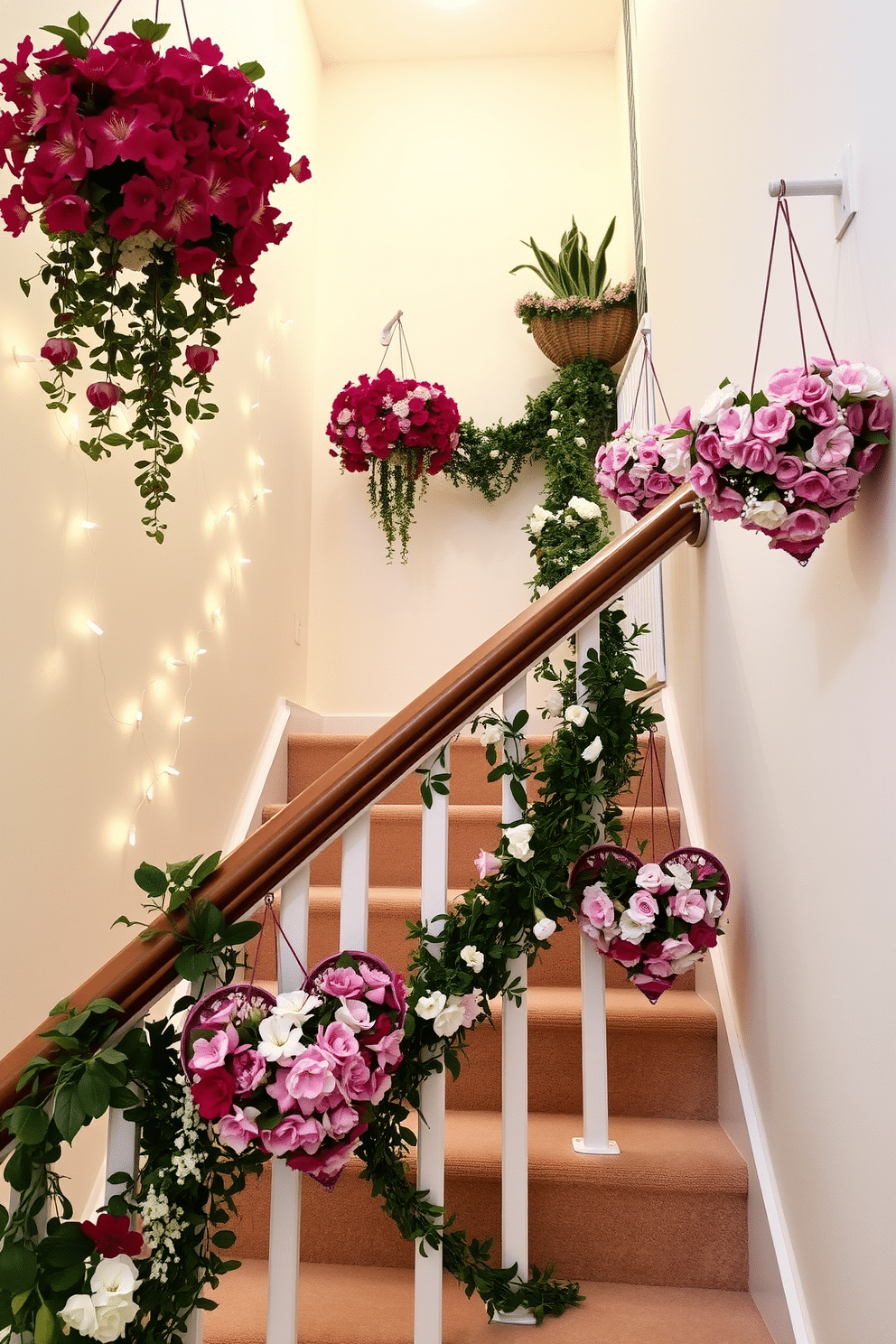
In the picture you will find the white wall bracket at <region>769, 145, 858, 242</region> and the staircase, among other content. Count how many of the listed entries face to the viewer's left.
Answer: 1

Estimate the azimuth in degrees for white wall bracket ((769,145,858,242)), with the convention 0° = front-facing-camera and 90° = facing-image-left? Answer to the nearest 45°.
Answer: approximately 90°

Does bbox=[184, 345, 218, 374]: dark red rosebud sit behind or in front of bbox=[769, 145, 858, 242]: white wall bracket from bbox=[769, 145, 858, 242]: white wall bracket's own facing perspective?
in front

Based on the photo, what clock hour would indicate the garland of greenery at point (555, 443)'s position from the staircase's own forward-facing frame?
The garland of greenery is roughly at 6 o'clock from the staircase.

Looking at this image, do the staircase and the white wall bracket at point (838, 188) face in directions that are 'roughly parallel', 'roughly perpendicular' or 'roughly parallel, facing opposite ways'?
roughly perpendicular

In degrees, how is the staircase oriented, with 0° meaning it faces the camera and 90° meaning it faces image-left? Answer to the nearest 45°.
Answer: approximately 0°

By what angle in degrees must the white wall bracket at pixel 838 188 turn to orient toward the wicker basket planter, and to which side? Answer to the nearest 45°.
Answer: approximately 90° to its right

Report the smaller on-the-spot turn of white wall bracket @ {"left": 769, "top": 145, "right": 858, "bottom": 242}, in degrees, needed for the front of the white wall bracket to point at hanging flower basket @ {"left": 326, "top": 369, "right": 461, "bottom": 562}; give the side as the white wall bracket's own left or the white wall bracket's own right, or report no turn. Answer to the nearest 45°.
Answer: approximately 45° to the white wall bracket's own right

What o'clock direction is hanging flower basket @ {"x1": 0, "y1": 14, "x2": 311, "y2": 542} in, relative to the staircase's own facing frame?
The hanging flower basket is roughly at 1 o'clock from the staircase.

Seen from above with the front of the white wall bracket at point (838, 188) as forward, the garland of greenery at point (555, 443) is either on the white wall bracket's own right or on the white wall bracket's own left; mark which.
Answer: on the white wall bracket's own right
